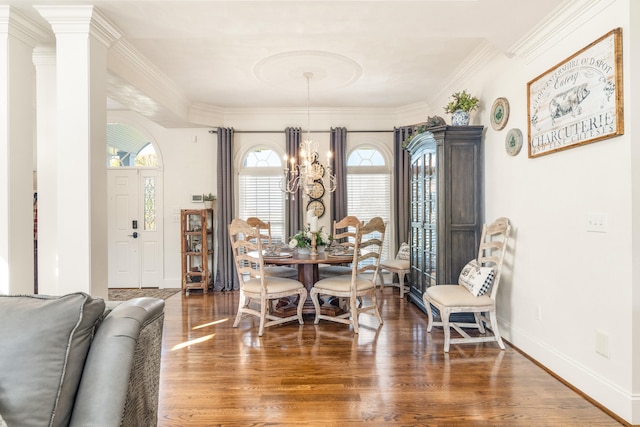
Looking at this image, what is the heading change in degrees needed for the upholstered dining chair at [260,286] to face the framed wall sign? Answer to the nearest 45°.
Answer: approximately 90° to its right

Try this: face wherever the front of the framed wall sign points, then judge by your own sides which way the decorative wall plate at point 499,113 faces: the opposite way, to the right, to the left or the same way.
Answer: the same way

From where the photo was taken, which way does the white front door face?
toward the camera

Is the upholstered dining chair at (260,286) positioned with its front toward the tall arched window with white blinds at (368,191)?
yes

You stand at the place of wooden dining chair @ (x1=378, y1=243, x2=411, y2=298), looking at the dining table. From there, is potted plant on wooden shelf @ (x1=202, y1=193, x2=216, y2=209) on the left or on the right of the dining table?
right

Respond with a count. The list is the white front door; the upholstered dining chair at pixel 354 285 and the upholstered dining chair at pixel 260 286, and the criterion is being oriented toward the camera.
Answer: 1

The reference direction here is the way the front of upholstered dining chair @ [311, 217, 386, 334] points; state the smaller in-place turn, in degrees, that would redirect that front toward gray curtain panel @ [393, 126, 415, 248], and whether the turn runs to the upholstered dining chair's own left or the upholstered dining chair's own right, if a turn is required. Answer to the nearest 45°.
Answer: approximately 45° to the upholstered dining chair's own right

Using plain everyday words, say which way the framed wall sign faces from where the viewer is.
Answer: facing the viewer and to the left of the viewer

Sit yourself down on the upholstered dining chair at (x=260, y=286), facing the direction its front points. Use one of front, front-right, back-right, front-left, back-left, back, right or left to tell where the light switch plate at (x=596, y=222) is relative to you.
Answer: right

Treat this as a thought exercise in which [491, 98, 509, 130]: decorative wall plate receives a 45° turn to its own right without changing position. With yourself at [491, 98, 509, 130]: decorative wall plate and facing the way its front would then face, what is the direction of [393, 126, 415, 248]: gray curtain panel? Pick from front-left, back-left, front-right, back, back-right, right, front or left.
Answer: front-right

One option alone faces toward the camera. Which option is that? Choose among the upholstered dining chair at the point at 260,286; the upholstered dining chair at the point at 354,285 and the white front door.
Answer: the white front door

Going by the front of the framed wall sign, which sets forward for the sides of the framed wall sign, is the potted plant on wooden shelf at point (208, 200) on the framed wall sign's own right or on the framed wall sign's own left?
on the framed wall sign's own right

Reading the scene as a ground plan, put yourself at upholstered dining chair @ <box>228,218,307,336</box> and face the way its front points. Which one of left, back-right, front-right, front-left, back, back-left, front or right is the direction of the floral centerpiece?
front

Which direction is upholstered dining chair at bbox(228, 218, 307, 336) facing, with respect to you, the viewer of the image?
facing away from the viewer and to the right of the viewer

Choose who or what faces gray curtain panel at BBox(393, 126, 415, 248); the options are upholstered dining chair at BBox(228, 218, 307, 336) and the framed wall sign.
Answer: the upholstered dining chair

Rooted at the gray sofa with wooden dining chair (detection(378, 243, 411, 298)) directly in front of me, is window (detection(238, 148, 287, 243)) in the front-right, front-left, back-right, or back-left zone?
front-left

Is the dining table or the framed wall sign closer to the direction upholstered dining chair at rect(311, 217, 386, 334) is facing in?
the dining table

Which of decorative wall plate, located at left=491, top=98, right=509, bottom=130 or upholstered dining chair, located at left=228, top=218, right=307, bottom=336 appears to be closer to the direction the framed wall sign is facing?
the upholstered dining chair
